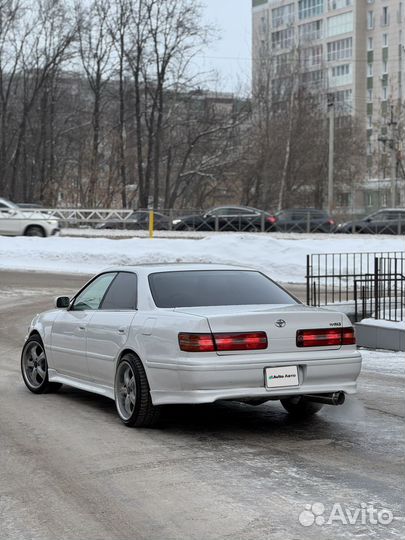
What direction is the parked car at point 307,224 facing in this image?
to the viewer's left

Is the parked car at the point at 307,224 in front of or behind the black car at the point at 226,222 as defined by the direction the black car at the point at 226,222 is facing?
behind

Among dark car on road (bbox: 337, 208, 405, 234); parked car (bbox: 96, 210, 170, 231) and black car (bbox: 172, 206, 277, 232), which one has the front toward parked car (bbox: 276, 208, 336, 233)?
dark car on road (bbox: 337, 208, 405, 234)

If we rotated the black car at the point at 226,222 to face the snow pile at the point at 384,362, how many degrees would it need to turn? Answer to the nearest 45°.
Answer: approximately 90° to its left

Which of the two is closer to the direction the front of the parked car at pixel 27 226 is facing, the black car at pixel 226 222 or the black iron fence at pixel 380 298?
the black car

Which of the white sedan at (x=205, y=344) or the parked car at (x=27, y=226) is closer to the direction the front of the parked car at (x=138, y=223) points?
the parked car

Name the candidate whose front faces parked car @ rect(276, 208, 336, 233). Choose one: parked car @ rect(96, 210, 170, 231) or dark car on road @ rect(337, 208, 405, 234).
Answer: dark car on road @ rect(337, 208, 405, 234)

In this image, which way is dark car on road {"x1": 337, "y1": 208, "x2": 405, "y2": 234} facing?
to the viewer's left

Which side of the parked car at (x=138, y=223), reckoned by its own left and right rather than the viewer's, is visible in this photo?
left

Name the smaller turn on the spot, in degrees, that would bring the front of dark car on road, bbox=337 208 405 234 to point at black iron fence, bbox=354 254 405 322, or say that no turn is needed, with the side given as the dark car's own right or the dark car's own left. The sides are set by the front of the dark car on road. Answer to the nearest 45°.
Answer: approximately 90° to the dark car's own left

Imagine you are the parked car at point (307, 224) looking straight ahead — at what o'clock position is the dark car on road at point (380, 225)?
the dark car on road at point (380, 225) is roughly at 6 o'clock from the parked car at point (307, 224).

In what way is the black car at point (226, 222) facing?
to the viewer's left

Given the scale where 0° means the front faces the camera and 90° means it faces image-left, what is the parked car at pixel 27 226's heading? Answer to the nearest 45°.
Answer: approximately 270°
